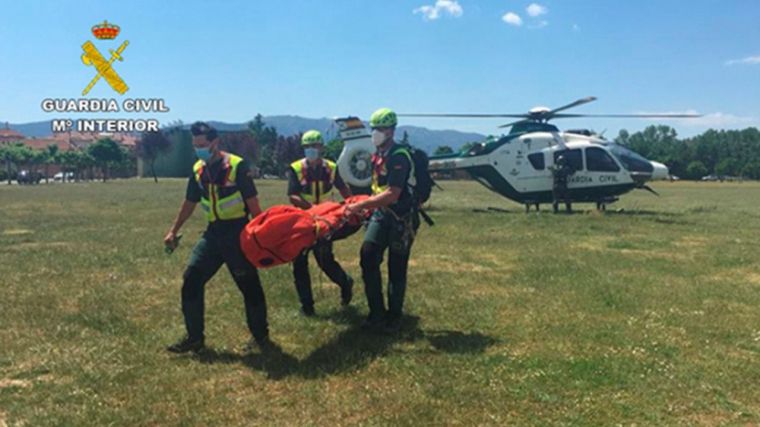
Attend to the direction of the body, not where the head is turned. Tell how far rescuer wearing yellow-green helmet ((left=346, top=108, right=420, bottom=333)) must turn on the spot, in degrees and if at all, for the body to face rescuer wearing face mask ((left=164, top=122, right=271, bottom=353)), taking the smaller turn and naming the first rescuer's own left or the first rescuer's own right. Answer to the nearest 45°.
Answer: approximately 45° to the first rescuer's own right

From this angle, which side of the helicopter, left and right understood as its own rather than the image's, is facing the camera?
right

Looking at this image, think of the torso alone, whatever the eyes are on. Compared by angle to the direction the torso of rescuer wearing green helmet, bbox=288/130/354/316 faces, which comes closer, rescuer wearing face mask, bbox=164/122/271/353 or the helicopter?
the rescuer wearing face mask

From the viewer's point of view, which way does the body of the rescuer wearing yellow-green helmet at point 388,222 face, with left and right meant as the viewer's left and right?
facing the viewer and to the left of the viewer

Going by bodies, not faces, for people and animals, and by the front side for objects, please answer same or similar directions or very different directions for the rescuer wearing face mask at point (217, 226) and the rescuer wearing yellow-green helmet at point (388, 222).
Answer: same or similar directions

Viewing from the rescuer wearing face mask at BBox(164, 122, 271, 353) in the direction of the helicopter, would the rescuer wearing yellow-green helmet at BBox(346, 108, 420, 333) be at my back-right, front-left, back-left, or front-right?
front-right

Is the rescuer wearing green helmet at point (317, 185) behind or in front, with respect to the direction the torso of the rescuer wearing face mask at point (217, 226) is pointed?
behind

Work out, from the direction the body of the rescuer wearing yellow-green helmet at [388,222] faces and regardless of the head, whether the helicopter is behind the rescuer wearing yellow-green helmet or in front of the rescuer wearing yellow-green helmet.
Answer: behind

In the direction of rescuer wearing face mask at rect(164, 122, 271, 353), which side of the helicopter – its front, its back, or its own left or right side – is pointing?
right

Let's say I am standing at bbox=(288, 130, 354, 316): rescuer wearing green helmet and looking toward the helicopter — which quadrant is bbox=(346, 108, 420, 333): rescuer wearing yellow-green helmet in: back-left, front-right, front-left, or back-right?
back-right

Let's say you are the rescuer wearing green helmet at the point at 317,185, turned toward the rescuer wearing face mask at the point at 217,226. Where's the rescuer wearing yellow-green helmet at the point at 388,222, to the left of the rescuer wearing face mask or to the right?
left

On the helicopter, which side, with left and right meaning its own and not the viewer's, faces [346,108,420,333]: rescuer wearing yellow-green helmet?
right

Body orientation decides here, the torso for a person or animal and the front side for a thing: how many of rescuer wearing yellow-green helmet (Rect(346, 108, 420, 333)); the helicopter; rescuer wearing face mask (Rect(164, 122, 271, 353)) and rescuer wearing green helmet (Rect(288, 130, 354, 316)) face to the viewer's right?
1

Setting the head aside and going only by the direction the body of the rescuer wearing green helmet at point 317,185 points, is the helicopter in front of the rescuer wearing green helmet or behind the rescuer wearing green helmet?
behind

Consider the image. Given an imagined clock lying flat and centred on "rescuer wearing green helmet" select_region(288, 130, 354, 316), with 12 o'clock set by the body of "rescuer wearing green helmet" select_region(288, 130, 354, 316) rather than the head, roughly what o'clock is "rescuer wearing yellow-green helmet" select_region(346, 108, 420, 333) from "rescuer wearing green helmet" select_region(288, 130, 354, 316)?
"rescuer wearing yellow-green helmet" select_region(346, 108, 420, 333) is roughly at 11 o'clock from "rescuer wearing green helmet" select_region(288, 130, 354, 316).

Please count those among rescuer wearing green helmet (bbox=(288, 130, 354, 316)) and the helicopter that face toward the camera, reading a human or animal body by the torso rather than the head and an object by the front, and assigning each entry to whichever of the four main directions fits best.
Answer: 1

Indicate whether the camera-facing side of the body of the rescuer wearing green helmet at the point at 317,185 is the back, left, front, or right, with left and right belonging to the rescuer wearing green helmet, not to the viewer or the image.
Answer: front
